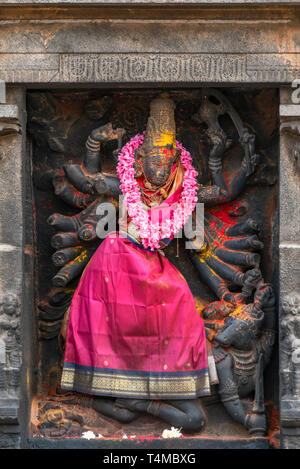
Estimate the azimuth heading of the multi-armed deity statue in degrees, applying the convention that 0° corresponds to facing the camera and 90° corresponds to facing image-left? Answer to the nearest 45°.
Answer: approximately 0°

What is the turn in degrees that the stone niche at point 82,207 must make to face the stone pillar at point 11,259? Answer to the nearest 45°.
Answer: approximately 45° to its right

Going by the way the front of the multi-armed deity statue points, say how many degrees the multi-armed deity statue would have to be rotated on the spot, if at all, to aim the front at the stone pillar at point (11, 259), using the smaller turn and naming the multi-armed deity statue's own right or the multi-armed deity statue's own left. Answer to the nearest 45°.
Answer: approximately 90° to the multi-armed deity statue's own right

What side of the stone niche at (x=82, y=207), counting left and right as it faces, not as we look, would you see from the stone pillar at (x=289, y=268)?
left

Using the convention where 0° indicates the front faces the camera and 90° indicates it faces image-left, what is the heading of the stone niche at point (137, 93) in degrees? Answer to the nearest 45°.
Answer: approximately 0°

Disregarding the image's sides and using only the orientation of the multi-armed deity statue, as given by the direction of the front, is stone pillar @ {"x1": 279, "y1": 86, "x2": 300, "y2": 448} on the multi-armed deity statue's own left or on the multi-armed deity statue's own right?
on the multi-armed deity statue's own left
